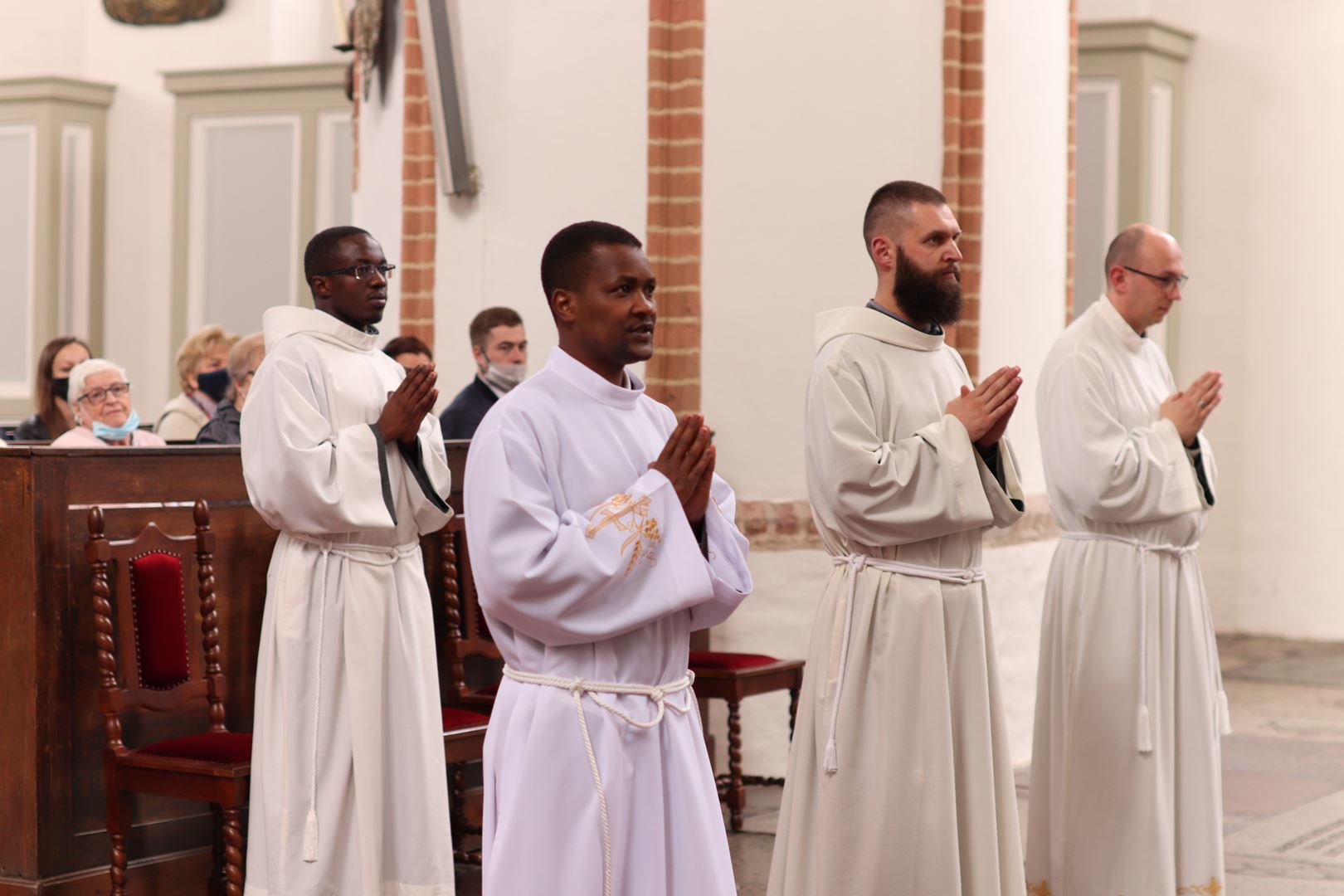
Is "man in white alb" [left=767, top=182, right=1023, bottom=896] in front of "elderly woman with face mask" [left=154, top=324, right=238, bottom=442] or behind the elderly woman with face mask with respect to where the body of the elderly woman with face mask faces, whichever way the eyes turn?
in front

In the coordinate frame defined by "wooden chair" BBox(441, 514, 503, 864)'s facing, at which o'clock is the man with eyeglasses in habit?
The man with eyeglasses in habit is roughly at 2 o'clock from the wooden chair.

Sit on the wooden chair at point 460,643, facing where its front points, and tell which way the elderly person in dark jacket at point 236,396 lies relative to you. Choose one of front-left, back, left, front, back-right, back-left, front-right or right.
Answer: back

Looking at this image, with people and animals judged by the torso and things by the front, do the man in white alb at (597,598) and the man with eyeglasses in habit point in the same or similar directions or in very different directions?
same or similar directions

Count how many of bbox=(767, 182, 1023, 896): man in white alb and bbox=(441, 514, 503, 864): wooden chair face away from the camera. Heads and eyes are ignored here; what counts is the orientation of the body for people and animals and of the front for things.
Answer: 0

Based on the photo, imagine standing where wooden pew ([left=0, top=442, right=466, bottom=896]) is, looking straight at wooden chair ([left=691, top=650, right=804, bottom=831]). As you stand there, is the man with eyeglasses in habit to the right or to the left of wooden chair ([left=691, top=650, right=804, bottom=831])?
right

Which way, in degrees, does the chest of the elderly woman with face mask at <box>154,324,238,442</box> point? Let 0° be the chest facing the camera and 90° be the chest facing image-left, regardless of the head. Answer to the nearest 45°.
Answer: approximately 315°

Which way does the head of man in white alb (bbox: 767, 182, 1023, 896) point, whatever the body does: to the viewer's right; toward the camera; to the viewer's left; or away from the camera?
to the viewer's right

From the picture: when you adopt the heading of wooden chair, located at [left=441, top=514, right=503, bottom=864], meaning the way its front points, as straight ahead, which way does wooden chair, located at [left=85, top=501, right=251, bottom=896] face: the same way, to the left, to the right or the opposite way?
the same way

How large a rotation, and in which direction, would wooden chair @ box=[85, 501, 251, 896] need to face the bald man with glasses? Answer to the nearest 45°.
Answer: approximately 45° to its left

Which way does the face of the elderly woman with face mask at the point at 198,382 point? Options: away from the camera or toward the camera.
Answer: toward the camera

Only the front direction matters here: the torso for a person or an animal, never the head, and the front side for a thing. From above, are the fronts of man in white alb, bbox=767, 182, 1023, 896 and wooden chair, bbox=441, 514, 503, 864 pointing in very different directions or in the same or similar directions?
same or similar directions

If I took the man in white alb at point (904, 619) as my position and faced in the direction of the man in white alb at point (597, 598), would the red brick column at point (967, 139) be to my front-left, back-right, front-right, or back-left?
back-right

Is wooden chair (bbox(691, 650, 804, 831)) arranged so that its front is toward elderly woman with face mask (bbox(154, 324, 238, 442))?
no

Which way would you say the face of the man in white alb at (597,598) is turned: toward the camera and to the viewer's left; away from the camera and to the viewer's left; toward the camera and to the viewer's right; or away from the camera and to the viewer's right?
toward the camera and to the viewer's right

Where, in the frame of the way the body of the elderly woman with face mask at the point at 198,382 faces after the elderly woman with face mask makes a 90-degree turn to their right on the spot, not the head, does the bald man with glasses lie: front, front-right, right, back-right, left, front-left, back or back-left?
left

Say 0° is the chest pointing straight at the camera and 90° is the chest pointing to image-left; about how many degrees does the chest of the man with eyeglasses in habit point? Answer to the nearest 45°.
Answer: approximately 315°

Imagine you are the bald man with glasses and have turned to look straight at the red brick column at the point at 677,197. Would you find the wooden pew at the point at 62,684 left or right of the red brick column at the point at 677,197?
left
